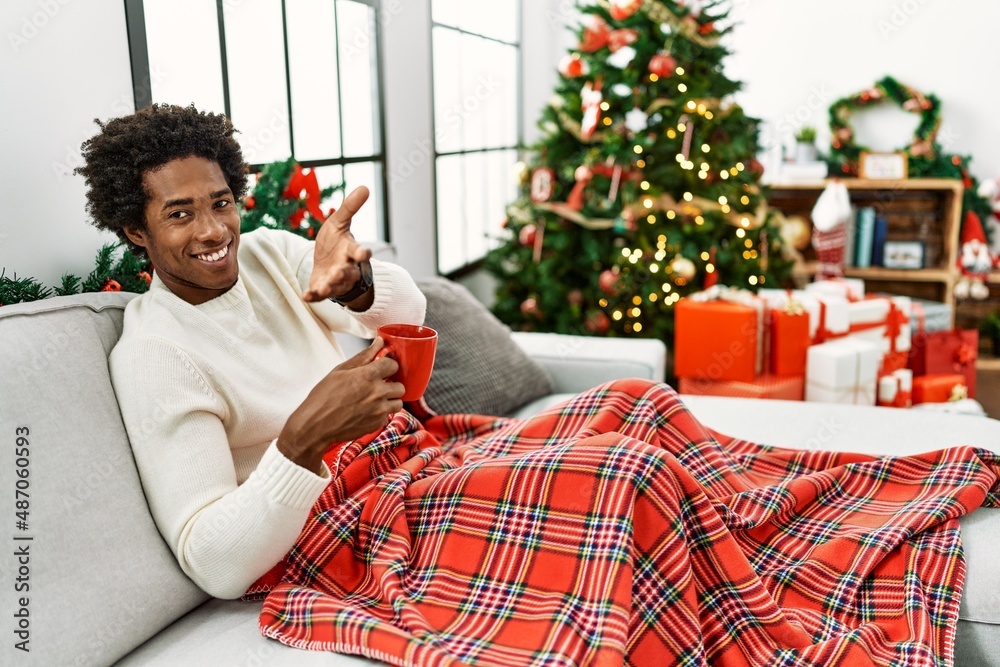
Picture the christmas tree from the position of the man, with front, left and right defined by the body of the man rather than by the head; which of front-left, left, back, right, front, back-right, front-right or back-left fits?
left

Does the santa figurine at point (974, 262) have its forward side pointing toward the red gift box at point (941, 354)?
yes

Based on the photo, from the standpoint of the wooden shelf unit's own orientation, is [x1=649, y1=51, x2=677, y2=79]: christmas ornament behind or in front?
in front

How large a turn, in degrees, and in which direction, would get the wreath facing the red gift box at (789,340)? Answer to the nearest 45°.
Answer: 0° — it already faces it

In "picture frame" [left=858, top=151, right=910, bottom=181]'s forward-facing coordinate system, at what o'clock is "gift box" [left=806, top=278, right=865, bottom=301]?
The gift box is roughly at 12 o'clock from the picture frame.

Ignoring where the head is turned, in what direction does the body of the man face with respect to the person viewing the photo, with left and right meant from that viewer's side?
facing the viewer and to the right of the viewer

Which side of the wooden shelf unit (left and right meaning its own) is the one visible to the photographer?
front

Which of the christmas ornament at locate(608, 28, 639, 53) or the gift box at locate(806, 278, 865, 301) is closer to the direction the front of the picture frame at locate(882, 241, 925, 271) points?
the gift box

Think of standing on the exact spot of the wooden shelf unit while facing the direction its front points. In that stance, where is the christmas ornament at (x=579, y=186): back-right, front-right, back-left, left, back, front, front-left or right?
front-right

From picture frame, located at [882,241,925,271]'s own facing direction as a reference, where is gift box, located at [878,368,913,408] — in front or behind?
in front

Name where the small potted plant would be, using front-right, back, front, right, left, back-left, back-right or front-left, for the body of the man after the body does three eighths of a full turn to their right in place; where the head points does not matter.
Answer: back-right

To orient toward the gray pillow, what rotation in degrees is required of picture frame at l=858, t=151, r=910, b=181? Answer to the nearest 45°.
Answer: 0° — it already faces it
